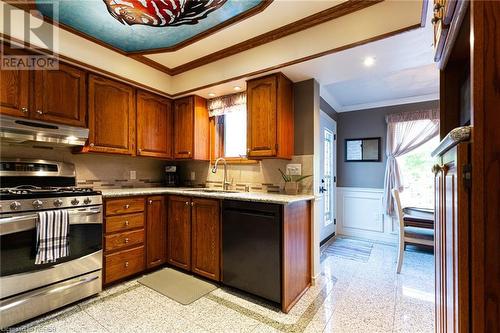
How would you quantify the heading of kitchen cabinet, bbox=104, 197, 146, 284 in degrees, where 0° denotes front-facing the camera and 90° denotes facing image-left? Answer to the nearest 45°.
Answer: approximately 315°

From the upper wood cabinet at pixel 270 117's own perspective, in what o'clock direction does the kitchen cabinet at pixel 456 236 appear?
The kitchen cabinet is roughly at 10 o'clock from the upper wood cabinet.

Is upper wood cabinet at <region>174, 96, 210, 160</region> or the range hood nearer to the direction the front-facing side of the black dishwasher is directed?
the range hood

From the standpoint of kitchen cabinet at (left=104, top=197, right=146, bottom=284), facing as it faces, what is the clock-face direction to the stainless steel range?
The stainless steel range is roughly at 4 o'clock from the kitchen cabinet.

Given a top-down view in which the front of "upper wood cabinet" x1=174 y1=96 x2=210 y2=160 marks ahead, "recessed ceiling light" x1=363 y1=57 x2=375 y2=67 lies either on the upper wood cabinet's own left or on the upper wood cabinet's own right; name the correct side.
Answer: on the upper wood cabinet's own left

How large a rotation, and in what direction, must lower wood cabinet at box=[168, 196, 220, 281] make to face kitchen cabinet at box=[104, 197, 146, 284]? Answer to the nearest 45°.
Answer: approximately 45° to its right

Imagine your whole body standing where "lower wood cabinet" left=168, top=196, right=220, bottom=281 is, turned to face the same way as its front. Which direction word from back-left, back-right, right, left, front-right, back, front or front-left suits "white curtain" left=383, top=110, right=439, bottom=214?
back-left
